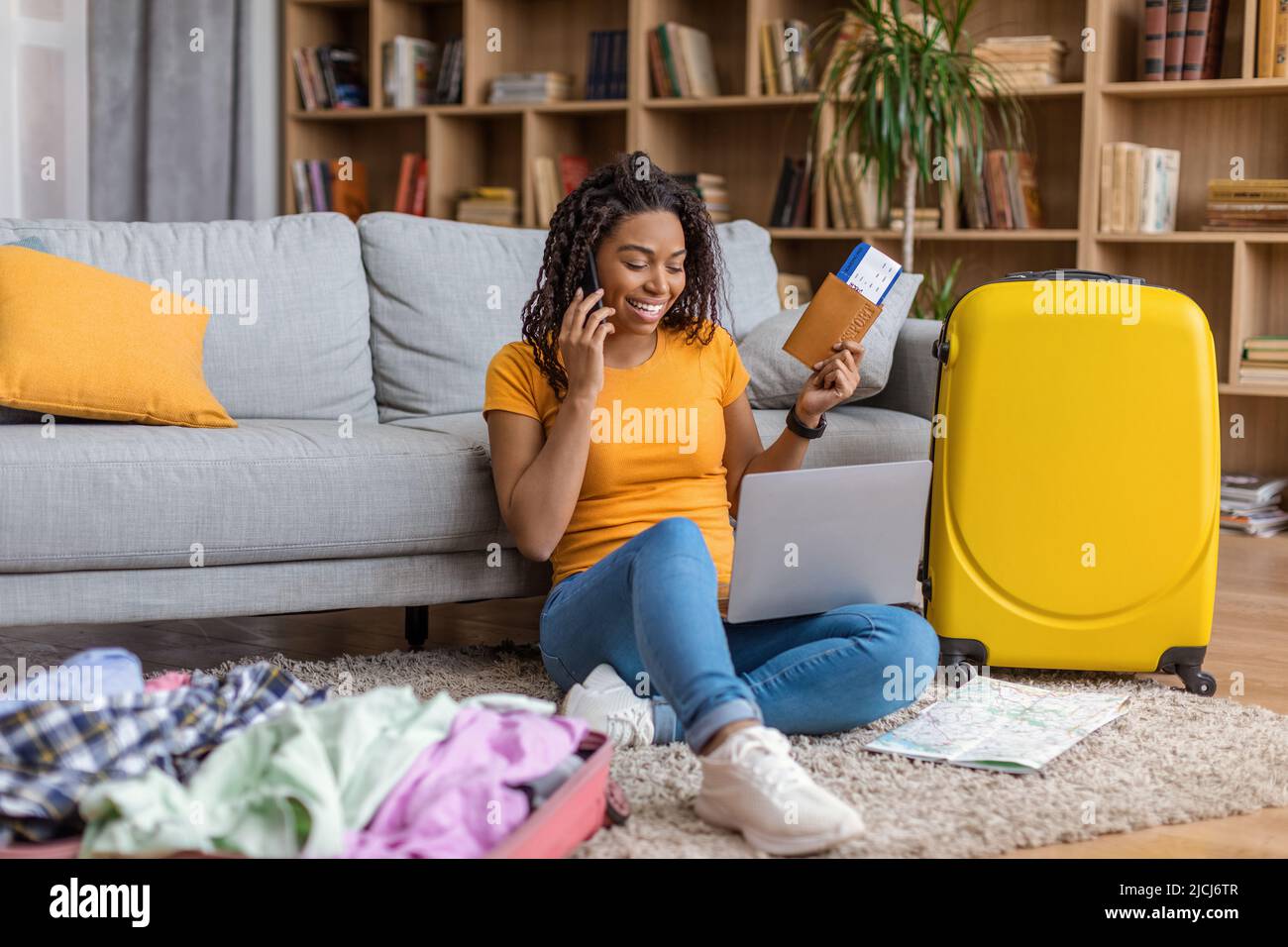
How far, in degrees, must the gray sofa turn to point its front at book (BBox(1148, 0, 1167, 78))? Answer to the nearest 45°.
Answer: approximately 135° to its left

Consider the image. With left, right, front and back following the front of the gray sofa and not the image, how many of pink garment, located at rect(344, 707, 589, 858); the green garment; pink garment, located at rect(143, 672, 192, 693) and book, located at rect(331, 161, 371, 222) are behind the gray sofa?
1

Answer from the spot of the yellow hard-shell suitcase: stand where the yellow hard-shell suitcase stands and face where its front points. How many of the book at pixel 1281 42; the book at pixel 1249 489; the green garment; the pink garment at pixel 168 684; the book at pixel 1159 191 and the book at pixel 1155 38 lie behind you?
4

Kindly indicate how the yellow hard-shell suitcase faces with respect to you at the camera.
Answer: facing the viewer

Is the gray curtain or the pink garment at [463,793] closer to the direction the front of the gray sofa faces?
the pink garment

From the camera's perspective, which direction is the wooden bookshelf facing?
toward the camera

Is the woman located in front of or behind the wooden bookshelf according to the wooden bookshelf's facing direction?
in front

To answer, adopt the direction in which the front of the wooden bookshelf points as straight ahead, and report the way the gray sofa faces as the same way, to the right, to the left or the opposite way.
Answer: the same way

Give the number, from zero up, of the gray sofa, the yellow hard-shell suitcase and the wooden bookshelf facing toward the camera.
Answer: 3

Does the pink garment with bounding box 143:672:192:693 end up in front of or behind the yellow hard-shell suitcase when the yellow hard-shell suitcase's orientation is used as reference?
in front

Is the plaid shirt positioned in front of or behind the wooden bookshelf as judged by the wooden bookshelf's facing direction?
in front

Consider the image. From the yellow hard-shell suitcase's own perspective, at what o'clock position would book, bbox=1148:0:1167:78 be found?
The book is roughly at 6 o'clock from the yellow hard-shell suitcase.

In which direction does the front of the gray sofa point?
toward the camera

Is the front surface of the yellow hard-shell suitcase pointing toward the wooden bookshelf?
no

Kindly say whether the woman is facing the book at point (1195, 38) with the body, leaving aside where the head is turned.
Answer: no

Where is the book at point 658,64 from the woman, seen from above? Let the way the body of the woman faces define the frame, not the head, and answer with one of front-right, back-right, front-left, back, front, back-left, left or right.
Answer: back-left

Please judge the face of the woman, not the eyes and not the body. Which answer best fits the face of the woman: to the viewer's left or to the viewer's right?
to the viewer's right

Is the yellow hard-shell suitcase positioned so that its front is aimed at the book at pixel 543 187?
no

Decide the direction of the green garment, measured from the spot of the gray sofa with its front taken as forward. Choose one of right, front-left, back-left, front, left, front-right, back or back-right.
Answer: front

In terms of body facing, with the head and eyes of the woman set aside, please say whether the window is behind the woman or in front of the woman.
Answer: behind
